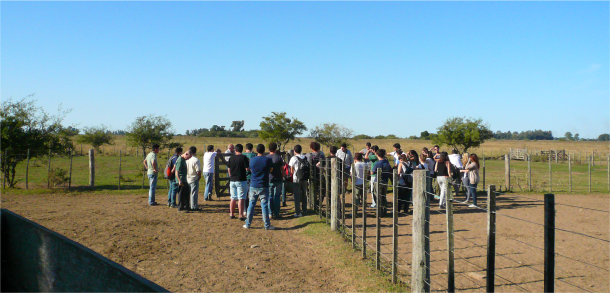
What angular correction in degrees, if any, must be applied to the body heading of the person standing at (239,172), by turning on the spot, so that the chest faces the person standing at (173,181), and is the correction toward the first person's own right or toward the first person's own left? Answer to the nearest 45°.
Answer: approximately 45° to the first person's own left

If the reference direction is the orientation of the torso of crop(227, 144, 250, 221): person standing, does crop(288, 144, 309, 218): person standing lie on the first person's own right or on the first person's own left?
on the first person's own right

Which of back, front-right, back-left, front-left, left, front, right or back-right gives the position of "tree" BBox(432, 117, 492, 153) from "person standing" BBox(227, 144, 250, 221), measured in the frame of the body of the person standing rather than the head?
front-right

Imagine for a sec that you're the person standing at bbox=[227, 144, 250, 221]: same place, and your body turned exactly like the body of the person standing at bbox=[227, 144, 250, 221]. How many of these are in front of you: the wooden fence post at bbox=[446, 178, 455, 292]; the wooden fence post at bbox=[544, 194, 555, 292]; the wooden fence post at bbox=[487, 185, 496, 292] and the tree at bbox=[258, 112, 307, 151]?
1

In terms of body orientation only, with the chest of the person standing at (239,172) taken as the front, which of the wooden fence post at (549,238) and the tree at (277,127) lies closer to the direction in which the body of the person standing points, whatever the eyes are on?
the tree

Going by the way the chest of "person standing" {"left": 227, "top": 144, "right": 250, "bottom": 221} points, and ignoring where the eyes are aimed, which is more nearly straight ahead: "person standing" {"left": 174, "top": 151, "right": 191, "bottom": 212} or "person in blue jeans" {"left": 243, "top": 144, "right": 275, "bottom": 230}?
the person standing

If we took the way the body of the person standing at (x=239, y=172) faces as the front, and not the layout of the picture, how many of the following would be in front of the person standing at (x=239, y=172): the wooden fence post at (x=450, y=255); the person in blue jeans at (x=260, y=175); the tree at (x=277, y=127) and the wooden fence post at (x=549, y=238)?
1

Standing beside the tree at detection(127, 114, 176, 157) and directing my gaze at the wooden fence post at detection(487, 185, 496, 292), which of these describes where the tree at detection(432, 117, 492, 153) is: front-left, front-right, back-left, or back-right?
front-left

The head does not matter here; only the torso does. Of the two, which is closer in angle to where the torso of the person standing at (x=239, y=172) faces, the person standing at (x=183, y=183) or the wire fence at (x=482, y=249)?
the person standing

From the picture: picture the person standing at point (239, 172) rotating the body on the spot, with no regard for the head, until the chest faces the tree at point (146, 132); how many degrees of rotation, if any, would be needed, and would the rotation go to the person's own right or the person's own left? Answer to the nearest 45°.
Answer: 0° — they already face it

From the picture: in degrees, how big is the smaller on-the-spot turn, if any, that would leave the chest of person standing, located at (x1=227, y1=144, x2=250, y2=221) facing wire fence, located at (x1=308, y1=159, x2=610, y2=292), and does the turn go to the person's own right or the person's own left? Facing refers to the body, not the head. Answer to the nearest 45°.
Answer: approximately 135° to the person's own right

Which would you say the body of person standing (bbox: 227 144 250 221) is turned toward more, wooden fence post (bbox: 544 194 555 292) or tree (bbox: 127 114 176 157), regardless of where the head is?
the tree

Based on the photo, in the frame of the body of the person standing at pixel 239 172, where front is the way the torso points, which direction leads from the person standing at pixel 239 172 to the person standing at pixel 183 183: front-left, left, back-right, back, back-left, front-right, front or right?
front-left

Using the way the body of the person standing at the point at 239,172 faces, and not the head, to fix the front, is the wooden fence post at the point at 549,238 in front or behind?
behind

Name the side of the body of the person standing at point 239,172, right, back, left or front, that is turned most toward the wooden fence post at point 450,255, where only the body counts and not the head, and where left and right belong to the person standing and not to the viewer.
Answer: back

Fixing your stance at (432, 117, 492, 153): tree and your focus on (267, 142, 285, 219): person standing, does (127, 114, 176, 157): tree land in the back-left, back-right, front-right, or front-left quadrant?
front-right

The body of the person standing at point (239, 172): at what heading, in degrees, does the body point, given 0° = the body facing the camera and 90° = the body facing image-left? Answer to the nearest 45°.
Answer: approximately 180°
